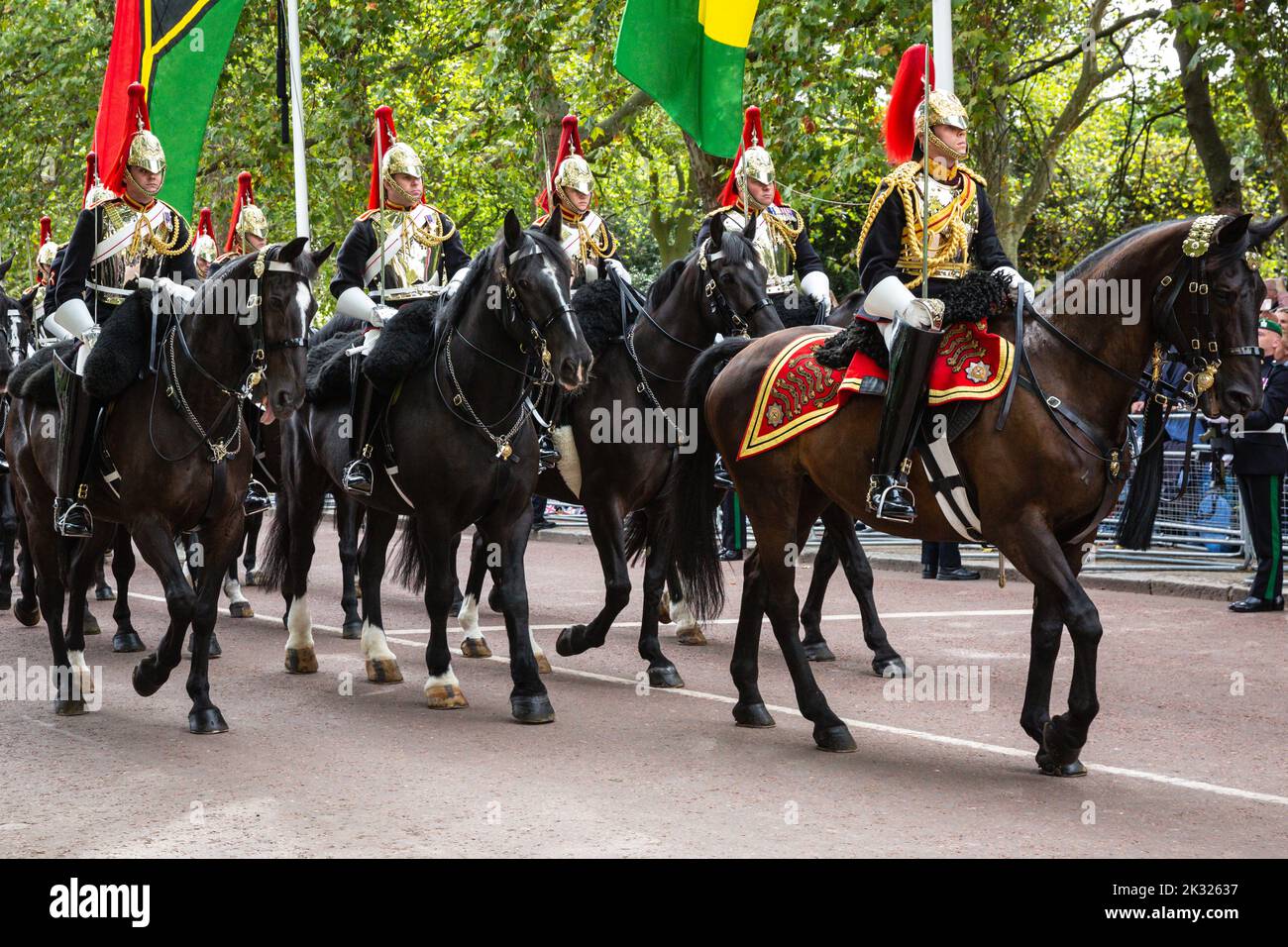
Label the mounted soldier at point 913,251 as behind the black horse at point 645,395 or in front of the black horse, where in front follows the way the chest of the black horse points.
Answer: in front

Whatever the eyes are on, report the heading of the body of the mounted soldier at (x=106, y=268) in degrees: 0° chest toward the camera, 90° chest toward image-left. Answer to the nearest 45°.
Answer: approximately 315°

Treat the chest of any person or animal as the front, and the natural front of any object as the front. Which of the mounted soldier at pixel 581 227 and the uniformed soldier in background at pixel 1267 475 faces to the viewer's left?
the uniformed soldier in background

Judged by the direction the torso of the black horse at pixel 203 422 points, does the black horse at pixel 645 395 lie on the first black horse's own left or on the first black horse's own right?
on the first black horse's own left

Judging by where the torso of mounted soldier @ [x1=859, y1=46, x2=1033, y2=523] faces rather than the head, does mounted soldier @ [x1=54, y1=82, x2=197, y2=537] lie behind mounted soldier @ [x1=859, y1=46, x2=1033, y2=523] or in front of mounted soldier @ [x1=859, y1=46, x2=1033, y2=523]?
behind

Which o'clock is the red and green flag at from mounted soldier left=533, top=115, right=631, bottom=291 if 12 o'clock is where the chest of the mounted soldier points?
The red and green flag is roughly at 6 o'clock from the mounted soldier.

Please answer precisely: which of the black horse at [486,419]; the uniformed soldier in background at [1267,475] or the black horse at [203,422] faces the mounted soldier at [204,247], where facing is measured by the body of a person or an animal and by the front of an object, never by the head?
the uniformed soldier in background

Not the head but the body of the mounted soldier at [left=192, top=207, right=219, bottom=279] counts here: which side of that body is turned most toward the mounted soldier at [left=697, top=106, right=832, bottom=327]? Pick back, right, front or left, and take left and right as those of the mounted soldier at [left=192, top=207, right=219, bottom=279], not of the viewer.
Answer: front

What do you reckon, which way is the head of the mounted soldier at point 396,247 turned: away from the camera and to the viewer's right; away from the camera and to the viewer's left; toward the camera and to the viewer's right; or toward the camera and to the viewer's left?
toward the camera and to the viewer's right

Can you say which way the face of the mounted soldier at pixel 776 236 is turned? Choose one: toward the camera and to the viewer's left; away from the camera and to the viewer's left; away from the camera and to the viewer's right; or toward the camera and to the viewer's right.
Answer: toward the camera and to the viewer's right

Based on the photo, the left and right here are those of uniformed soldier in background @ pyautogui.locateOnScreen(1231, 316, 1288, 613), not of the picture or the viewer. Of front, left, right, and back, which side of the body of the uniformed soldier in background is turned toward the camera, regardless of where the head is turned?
left

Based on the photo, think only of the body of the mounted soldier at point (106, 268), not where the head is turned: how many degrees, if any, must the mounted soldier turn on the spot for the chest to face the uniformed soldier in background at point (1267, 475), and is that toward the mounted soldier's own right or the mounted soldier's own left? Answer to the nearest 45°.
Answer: approximately 45° to the mounted soldier's own left

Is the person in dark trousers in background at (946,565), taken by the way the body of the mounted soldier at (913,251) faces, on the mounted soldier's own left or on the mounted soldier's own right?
on the mounted soldier's own left

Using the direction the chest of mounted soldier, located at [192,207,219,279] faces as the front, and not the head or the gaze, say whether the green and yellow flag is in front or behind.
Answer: in front
